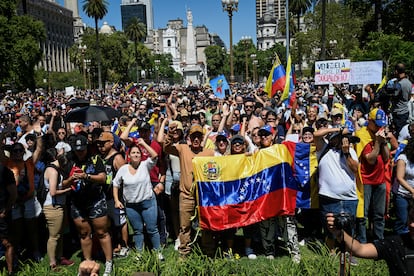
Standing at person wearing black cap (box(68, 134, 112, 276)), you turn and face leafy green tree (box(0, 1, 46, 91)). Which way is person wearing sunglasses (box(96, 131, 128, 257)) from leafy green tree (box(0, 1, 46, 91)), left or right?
right

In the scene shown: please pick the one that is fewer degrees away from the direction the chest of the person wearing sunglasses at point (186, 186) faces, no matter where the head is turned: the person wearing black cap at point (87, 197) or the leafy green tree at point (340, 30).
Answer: the person wearing black cap

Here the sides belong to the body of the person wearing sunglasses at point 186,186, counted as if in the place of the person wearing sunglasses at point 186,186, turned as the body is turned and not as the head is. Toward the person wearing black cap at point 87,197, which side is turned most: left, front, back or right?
right

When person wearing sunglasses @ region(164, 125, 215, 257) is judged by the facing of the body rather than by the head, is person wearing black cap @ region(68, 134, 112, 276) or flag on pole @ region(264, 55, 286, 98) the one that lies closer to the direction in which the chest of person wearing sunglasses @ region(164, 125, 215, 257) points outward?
the person wearing black cap

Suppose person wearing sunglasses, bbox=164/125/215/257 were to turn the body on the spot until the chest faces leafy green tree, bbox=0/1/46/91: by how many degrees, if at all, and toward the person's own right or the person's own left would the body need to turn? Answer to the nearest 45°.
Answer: approximately 135° to the person's own right

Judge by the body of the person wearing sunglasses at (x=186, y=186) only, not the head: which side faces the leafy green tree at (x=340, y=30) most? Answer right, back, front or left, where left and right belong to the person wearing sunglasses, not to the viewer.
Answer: back

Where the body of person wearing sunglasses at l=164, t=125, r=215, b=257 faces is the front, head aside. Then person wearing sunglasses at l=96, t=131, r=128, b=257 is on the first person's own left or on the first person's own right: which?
on the first person's own right

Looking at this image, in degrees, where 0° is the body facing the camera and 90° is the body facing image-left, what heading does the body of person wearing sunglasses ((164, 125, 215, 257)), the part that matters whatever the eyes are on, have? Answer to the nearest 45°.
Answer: approximately 0°

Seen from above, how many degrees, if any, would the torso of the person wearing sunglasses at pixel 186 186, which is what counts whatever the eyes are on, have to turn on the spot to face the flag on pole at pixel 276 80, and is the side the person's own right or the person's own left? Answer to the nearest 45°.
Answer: approximately 180°
